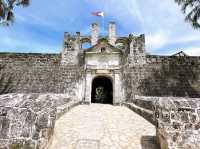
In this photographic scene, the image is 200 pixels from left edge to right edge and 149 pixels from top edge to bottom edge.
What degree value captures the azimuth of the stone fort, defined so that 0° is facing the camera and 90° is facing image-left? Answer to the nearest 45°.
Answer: approximately 0°
